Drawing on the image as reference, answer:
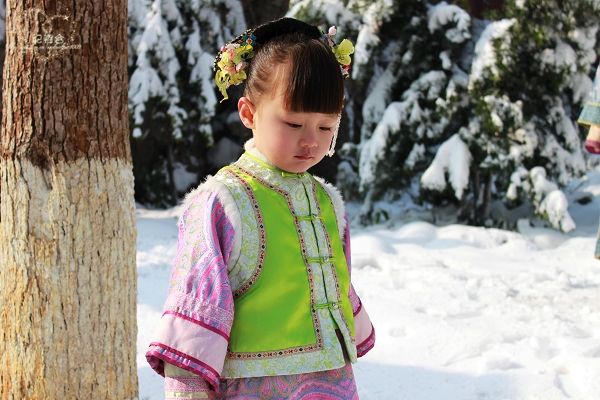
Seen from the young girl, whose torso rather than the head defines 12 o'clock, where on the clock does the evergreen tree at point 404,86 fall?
The evergreen tree is roughly at 8 o'clock from the young girl.

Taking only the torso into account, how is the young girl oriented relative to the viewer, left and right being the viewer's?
facing the viewer and to the right of the viewer

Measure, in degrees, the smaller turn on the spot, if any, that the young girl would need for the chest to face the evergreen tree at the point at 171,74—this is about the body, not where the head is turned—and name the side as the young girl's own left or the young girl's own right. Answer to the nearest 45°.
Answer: approximately 135° to the young girl's own left

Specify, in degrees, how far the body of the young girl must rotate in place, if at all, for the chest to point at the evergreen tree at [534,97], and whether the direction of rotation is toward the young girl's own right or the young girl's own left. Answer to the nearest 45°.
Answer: approximately 90° to the young girl's own left

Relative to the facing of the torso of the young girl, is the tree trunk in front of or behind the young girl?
behind

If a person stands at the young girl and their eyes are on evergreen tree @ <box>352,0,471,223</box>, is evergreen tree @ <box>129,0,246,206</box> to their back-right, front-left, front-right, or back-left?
front-left
